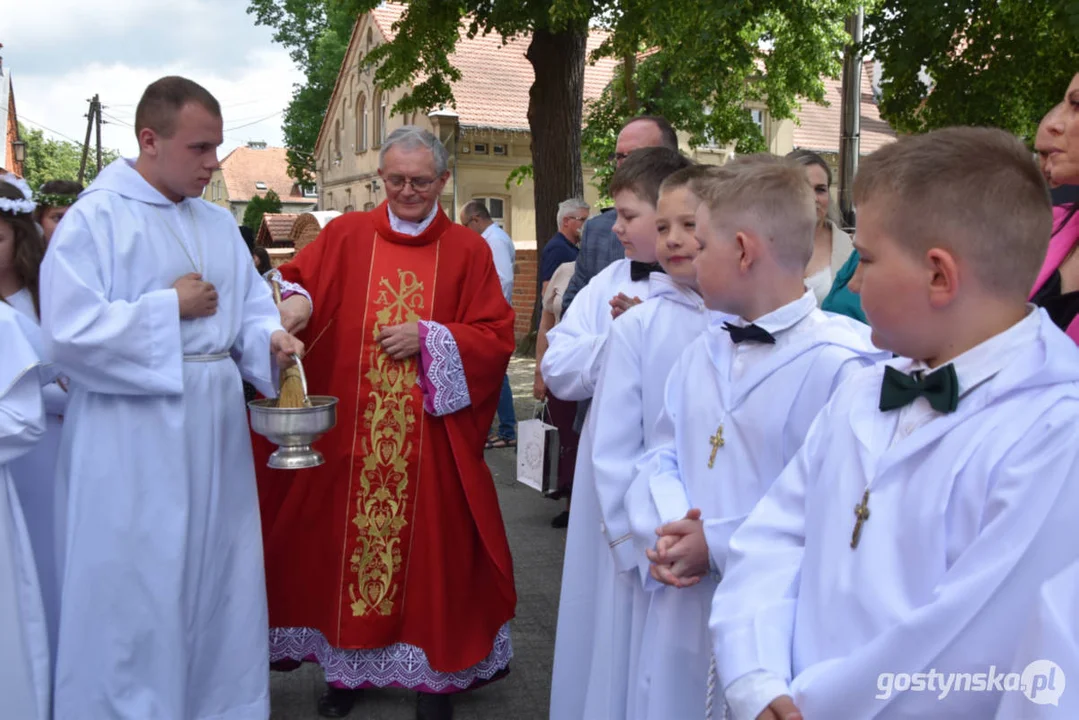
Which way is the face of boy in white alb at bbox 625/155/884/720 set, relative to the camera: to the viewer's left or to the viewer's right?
to the viewer's left

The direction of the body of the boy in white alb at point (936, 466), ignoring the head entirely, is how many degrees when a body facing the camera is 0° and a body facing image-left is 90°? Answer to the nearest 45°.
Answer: approximately 45°

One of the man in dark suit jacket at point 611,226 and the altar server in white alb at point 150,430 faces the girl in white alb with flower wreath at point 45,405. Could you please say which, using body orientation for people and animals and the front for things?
the man in dark suit jacket

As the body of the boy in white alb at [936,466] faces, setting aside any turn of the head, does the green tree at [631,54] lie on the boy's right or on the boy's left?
on the boy's right

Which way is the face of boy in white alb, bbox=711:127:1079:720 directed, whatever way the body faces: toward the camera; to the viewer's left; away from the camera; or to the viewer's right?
to the viewer's left

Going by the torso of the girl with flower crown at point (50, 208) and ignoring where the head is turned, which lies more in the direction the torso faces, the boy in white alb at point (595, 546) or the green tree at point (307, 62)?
the boy in white alb

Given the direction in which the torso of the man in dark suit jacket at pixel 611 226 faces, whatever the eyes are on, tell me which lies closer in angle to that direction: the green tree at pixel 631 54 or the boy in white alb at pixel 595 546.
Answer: the boy in white alb
